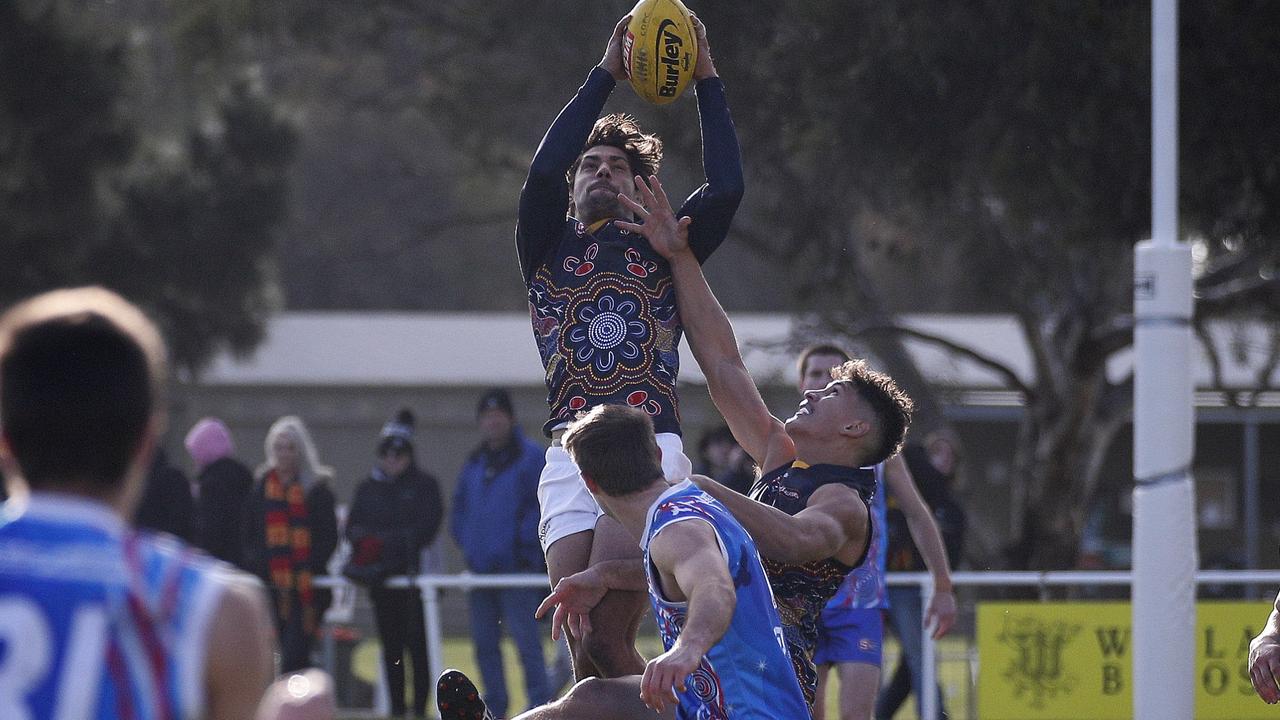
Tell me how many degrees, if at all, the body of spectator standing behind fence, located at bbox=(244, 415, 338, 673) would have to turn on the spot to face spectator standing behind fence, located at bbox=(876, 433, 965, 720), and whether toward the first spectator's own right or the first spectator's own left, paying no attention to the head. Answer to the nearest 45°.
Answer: approximately 45° to the first spectator's own left

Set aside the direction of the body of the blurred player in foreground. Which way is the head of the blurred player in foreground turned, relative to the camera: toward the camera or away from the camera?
away from the camera

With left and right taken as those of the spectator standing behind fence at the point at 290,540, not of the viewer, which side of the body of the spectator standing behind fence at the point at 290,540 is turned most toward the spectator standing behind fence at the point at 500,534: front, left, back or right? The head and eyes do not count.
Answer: left

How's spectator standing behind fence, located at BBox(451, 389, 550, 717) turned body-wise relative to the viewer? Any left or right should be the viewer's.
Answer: facing the viewer

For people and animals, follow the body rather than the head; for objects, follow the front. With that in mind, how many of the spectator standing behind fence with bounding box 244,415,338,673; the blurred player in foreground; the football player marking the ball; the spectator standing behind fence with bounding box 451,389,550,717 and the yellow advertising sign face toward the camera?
4

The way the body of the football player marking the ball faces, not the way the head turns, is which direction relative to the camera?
toward the camera

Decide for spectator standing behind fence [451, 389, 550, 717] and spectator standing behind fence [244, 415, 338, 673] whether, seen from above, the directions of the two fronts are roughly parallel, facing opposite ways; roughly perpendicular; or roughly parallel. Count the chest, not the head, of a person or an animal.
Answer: roughly parallel

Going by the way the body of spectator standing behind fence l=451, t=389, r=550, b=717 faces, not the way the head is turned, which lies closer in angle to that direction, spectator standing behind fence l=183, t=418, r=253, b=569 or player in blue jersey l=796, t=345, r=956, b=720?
the player in blue jersey

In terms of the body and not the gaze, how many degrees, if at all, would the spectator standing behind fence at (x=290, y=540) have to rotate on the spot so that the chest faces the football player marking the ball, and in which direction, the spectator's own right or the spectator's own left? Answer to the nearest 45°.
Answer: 0° — they already face them

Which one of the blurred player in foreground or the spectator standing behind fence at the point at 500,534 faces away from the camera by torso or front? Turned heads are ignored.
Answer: the blurred player in foreground

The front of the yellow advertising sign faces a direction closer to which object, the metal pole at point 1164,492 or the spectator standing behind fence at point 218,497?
the metal pole

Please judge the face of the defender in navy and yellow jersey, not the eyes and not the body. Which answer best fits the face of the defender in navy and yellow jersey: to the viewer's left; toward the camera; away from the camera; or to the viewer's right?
to the viewer's left

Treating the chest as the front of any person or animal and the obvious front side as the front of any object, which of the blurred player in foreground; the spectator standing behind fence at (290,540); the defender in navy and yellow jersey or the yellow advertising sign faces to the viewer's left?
the defender in navy and yellow jersey

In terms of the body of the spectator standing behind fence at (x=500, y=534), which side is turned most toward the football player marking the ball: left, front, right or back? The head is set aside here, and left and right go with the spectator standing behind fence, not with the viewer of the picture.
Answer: front

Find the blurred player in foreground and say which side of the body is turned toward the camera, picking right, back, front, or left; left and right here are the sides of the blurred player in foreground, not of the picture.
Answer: back

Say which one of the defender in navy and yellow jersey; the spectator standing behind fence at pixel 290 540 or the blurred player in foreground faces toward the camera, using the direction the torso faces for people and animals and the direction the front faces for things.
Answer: the spectator standing behind fence
